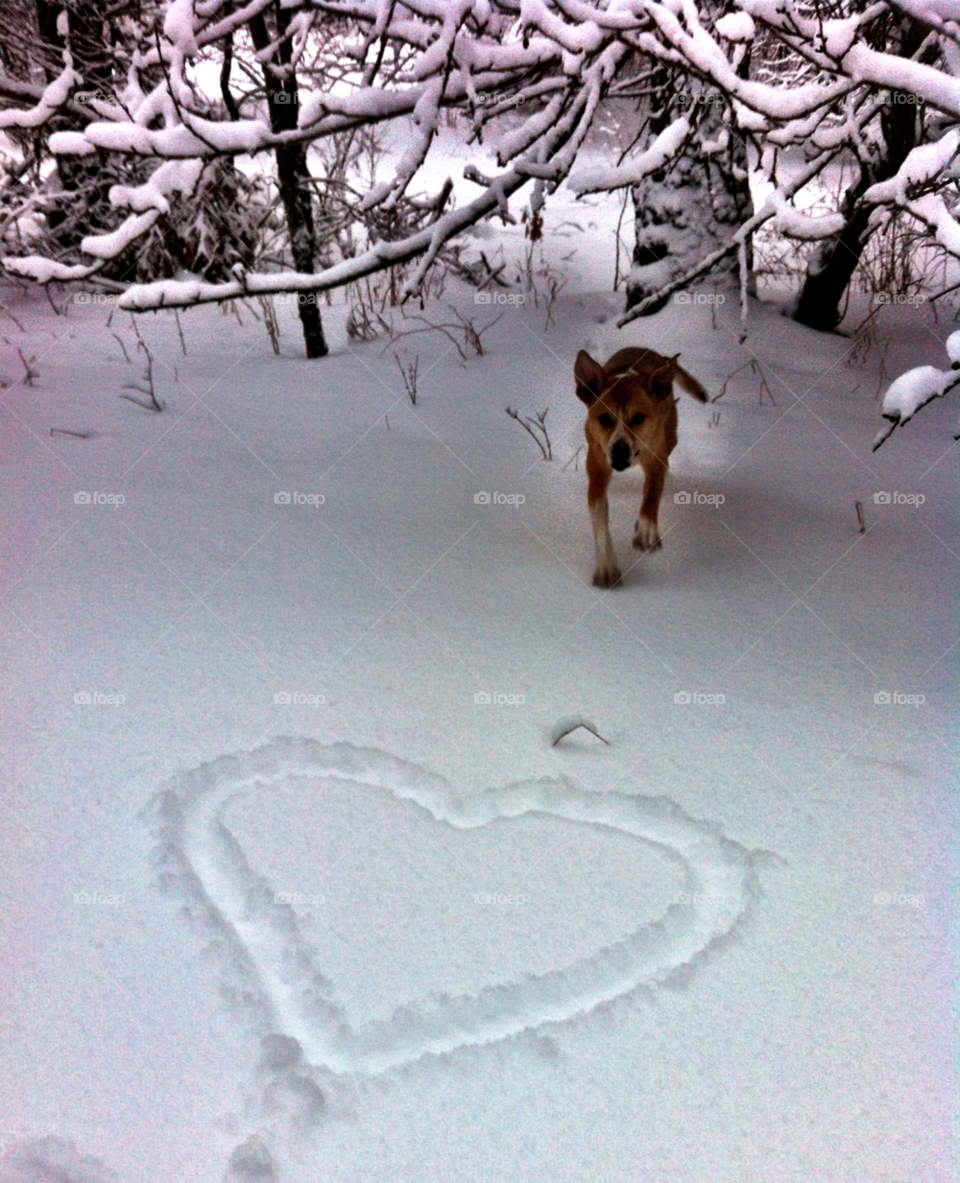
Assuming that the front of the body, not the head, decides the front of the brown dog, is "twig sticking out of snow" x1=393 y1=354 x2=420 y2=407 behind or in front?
behind

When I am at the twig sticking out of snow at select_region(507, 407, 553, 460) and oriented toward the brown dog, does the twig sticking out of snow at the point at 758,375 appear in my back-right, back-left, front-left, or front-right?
back-left

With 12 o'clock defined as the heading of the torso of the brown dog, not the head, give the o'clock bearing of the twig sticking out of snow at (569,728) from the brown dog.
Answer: The twig sticking out of snow is roughly at 12 o'clock from the brown dog.

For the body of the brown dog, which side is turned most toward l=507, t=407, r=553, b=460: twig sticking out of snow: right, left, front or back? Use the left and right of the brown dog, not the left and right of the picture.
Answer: back

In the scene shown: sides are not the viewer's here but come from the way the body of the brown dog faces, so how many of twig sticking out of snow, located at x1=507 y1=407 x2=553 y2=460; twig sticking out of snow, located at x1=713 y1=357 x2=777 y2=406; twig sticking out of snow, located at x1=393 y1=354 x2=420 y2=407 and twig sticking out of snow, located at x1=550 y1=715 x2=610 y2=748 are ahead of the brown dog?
1

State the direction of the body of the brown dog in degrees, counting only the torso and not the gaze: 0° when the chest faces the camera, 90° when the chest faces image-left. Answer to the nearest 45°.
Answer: approximately 0°

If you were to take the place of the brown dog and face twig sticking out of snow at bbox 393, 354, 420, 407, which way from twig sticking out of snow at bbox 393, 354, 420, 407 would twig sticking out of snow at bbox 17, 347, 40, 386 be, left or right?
left

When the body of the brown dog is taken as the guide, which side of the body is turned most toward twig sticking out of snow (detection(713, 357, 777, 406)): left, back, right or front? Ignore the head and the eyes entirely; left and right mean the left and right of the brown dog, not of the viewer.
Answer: back

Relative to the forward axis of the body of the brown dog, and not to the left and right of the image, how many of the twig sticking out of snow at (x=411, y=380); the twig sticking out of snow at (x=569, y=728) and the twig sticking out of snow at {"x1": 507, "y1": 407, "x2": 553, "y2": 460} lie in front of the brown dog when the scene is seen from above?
1

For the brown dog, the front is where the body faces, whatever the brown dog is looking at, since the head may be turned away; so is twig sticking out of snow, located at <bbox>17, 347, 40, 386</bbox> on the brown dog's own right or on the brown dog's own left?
on the brown dog's own right
